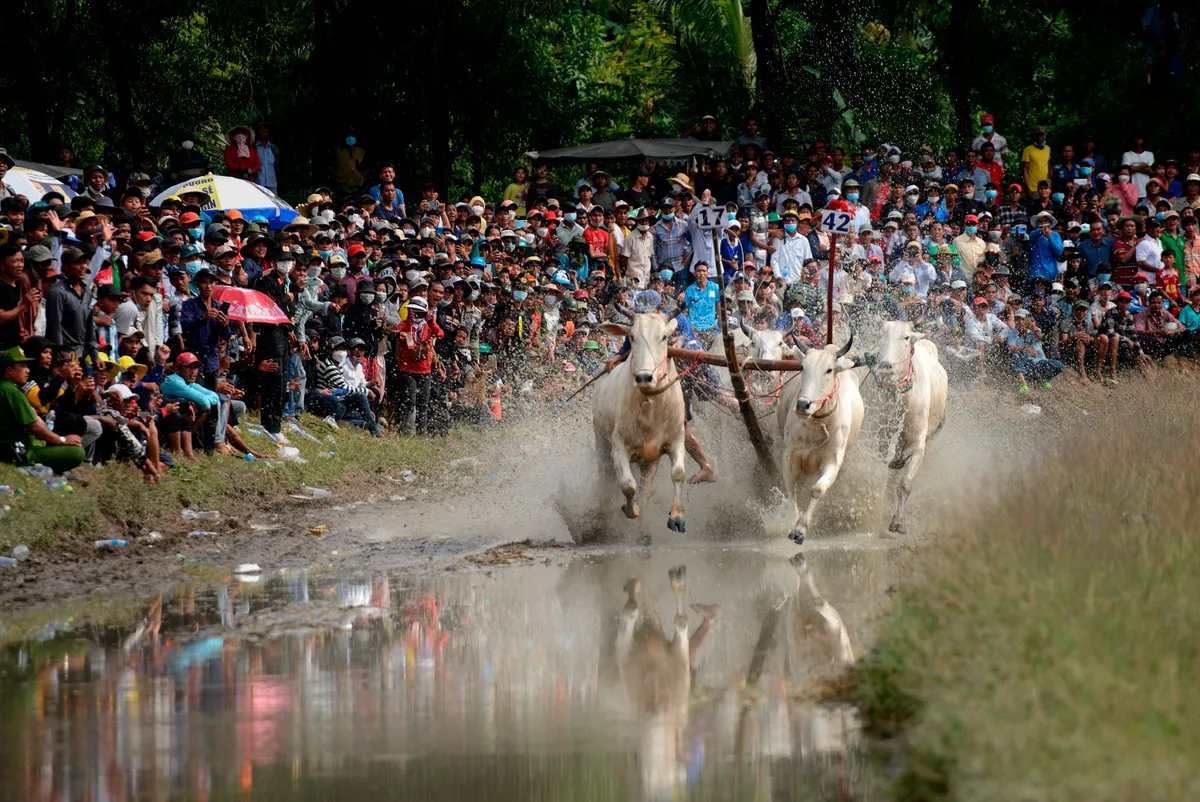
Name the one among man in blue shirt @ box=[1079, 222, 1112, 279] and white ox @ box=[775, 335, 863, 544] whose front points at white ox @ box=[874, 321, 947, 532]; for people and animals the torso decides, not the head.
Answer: the man in blue shirt

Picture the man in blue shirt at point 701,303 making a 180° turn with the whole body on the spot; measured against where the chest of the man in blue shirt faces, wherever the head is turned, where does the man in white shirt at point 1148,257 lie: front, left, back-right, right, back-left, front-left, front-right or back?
front-right

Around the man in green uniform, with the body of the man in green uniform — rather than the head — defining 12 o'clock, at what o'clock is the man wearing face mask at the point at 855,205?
The man wearing face mask is roughly at 11 o'clock from the man in green uniform.

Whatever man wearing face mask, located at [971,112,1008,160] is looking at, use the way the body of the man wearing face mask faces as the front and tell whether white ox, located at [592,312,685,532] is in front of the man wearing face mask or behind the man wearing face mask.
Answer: in front

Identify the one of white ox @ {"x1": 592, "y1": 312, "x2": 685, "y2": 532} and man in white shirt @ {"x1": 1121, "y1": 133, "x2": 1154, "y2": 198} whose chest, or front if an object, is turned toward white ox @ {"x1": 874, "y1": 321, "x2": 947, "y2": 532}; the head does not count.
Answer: the man in white shirt

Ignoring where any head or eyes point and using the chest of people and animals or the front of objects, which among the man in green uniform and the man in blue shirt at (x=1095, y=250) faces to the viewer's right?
the man in green uniform

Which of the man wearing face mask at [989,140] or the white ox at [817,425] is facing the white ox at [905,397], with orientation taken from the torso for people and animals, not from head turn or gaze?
the man wearing face mask

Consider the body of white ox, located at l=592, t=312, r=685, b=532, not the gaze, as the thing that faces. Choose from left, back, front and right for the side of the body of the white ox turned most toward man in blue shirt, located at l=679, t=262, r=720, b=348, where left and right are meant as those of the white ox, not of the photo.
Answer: back

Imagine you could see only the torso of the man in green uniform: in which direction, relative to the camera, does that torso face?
to the viewer's right

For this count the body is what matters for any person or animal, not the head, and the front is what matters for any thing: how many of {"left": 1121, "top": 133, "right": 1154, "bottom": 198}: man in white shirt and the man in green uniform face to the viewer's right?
1

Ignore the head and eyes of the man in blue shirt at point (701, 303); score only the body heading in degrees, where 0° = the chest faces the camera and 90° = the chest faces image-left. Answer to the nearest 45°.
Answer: approximately 0°

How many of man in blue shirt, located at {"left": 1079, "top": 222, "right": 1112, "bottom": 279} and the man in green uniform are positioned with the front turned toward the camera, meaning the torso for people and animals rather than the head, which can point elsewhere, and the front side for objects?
1

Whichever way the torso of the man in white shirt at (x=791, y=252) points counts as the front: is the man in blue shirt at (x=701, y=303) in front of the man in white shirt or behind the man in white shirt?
in front

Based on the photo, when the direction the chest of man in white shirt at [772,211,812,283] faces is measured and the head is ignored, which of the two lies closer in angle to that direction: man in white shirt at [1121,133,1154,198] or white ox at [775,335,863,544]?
the white ox

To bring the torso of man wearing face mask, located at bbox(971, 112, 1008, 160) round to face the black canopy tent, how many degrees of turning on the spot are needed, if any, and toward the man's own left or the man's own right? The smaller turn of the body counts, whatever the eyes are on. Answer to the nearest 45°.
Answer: approximately 90° to the man's own right

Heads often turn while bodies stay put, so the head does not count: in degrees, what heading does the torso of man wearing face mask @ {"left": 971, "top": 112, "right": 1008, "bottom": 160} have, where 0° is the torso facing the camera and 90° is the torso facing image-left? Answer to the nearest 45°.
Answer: approximately 0°
